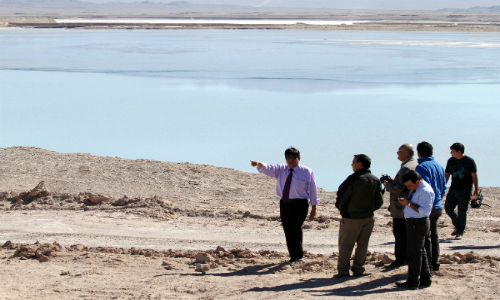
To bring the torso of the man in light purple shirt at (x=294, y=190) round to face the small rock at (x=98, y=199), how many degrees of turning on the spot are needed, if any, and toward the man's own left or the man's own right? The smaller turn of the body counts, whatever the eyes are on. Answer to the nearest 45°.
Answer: approximately 90° to the man's own right

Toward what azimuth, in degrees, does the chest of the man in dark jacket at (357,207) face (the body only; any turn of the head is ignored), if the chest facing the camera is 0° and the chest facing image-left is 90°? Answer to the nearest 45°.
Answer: approximately 135°

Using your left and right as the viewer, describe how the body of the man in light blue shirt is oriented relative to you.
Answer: facing to the left of the viewer

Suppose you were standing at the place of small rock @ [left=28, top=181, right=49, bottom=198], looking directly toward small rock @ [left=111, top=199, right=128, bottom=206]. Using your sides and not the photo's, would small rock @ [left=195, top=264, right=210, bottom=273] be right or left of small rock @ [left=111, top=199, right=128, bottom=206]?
right

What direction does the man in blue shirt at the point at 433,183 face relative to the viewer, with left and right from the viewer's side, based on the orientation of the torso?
facing away from the viewer and to the left of the viewer

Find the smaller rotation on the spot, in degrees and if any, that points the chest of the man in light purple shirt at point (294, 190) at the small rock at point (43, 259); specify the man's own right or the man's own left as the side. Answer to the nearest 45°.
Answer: approximately 45° to the man's own right
